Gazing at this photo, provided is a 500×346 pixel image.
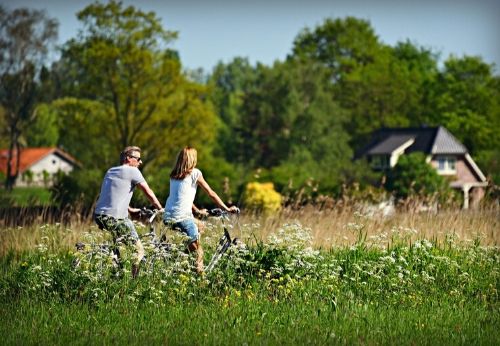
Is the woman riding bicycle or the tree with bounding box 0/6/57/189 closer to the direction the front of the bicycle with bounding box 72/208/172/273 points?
the woman riding bicycle

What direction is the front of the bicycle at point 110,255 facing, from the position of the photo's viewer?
facing to the right of the viewer

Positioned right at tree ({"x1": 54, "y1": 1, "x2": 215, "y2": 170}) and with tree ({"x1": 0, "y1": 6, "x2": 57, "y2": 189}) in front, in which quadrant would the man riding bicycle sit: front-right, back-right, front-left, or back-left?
back-left

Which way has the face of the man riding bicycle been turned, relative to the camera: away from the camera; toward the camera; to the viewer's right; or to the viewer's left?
to the viewer's right

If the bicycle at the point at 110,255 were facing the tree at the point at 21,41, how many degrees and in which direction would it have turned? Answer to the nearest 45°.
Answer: approximately 90° to its left
